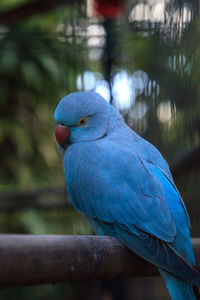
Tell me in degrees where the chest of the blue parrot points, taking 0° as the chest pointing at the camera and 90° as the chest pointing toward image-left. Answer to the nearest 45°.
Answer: approximately 90°

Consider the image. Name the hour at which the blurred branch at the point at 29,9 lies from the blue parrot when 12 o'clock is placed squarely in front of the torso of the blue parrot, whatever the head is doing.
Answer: The blurred branch is roughly at 2 o'clock from the blue parrot.

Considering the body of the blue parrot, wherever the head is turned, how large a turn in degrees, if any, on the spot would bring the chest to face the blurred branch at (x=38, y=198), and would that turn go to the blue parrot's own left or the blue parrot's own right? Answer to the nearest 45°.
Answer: approximately 45° to the blue parrot's own right

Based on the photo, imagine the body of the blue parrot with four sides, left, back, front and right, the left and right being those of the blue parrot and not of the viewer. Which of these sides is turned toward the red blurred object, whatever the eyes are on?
right
